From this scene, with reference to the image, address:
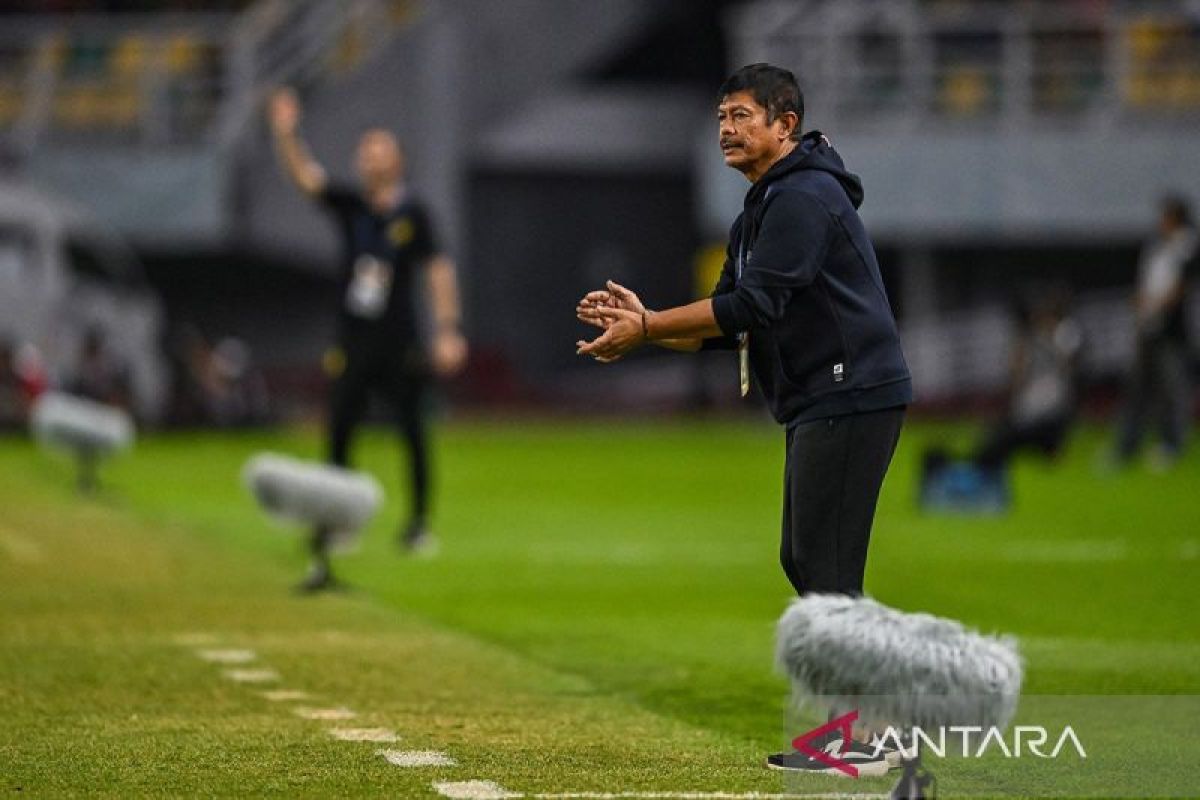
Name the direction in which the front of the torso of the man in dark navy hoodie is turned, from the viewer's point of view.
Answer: to the viewer's left

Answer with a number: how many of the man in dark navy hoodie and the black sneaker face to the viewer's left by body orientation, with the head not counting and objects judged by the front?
2

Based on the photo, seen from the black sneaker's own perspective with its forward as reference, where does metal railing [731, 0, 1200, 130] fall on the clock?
The metal railing is roughly at 3 o'clock from the black sneaker.

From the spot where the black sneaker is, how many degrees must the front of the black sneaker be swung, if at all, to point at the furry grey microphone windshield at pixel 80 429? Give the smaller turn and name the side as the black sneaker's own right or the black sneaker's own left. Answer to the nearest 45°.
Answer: approximately 45° to the black sneaker's own right

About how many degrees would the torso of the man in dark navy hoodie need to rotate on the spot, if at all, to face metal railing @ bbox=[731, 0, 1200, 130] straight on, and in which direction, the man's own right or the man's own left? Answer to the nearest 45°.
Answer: approximately 90° to the man's own right

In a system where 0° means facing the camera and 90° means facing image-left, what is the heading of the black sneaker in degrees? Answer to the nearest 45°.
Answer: approximately 90°
